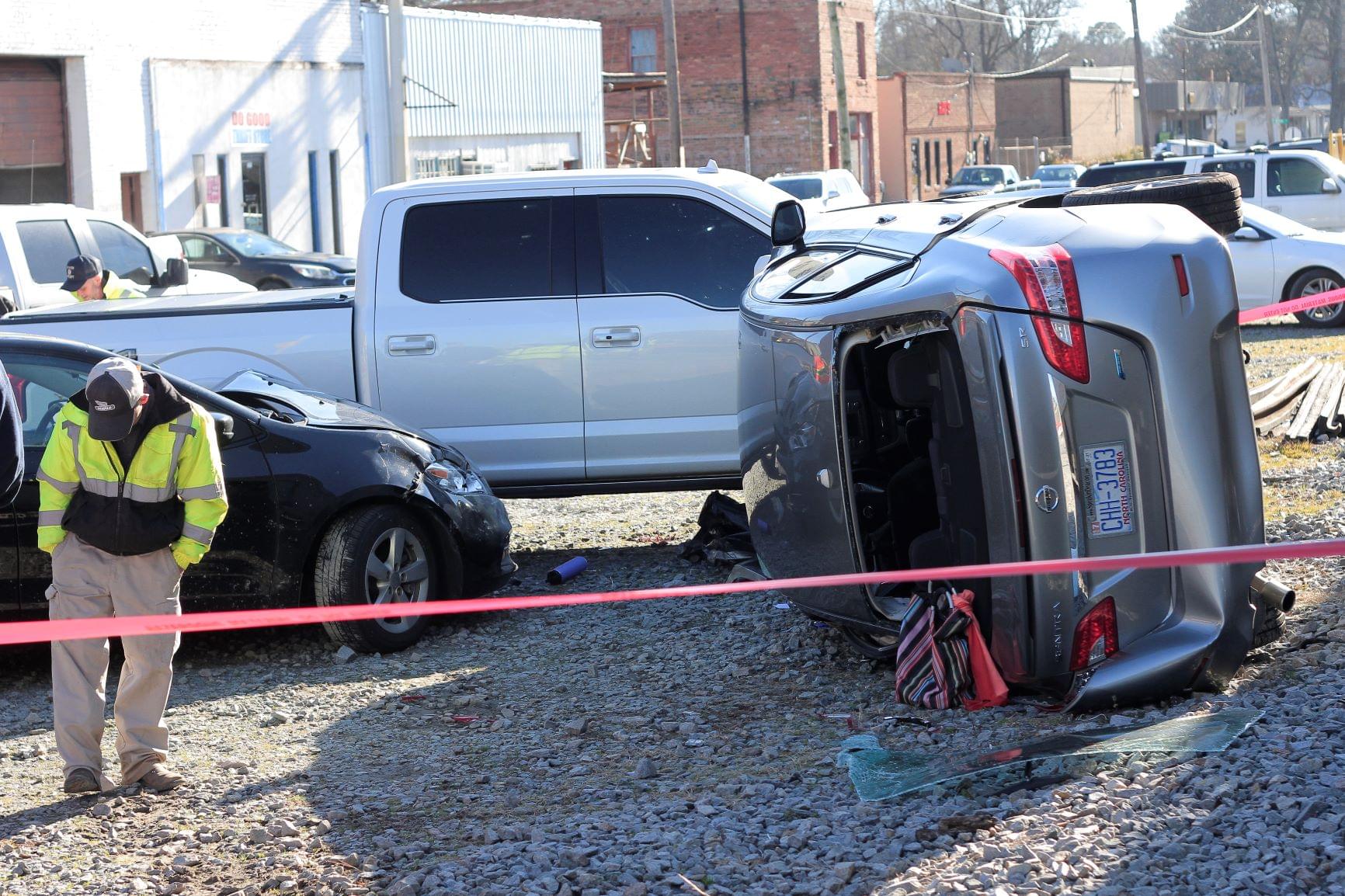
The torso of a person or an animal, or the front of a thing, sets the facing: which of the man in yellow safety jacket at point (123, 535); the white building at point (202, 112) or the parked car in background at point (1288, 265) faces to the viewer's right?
the parked car in background

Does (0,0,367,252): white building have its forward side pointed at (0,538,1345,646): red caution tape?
yes

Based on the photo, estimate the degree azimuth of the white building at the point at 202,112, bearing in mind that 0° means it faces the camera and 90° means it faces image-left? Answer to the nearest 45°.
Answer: approximately 0°

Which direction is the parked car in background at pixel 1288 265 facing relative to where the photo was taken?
to the viewer's right

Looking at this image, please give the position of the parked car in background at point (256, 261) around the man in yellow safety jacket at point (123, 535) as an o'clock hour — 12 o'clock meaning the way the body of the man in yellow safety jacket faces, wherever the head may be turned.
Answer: The parked car in background is roughly at 6 o'clock from the man in yellow safety jacket.

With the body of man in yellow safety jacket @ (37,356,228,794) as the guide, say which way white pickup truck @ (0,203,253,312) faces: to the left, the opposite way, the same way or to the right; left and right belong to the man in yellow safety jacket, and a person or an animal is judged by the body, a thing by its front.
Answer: to the left

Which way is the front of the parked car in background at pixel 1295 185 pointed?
to the viewer's right

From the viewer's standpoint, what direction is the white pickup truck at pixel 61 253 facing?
to the viewer's right

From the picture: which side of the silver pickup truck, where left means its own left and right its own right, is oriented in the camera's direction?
right

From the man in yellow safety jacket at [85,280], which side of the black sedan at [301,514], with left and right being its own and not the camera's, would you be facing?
left

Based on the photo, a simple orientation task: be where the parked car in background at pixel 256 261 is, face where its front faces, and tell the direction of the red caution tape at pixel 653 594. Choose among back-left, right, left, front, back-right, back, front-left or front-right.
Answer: front-right
